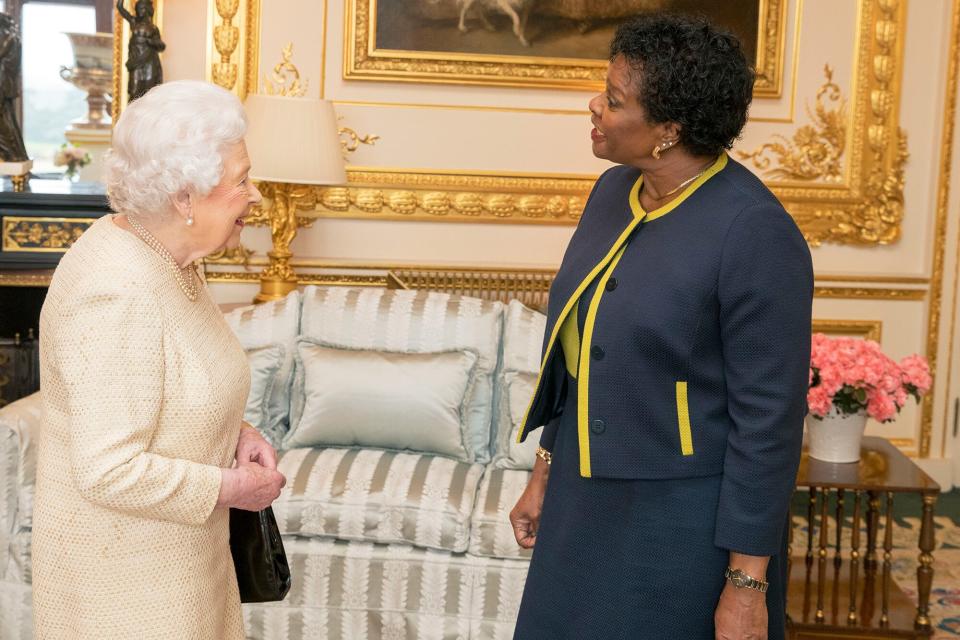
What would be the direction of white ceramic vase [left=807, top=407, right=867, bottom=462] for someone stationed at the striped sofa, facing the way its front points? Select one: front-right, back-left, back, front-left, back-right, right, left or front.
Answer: left

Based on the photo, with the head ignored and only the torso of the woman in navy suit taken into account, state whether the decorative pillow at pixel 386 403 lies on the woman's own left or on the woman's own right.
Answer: on the woman's own right

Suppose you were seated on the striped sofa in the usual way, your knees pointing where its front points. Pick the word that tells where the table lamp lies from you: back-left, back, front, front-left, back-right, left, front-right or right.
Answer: back

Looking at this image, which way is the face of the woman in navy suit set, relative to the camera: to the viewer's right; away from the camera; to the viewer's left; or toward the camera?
to the viewer's left

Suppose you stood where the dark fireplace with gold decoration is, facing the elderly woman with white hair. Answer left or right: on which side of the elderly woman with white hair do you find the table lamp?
left

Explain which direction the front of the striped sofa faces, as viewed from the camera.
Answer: facing the viewer

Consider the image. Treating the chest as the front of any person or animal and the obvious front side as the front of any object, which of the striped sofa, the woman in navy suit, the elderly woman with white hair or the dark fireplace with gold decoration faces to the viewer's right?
the elderly woman with white hair

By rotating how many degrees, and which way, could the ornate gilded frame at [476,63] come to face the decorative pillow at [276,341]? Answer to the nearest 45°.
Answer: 0° — it already faces it

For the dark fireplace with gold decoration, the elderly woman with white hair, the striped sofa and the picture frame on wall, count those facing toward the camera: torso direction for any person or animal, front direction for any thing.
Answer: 3

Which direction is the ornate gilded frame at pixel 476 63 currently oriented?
toward the camera

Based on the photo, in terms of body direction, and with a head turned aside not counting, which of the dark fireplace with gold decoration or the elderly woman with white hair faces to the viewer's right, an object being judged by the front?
the elderly woman with white hair

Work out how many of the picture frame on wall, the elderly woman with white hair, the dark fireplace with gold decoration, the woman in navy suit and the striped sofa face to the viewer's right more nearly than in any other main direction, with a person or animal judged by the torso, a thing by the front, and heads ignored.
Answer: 1

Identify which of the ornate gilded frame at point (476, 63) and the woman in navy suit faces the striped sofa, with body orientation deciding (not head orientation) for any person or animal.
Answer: the ornate gilded frame

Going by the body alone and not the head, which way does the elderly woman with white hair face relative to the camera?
to the viewer's right

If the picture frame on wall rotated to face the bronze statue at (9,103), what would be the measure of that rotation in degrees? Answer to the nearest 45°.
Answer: approximately 90° to its right

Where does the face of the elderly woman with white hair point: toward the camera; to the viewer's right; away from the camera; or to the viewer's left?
to the viewer's right

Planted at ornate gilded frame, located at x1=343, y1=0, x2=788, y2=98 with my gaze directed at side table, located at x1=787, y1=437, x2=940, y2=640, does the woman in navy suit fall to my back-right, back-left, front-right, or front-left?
front-right

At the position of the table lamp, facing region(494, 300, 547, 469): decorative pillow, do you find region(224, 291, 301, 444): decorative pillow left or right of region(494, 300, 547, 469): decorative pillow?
right
